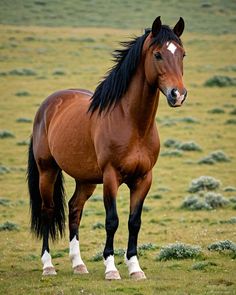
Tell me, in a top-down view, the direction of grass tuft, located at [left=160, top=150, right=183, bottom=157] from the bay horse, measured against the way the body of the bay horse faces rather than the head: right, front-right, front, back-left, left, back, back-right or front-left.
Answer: back-left

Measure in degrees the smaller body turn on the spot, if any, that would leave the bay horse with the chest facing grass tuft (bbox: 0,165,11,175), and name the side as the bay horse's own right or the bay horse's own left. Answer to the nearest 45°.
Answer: approximately 135° to the bay horse's own left

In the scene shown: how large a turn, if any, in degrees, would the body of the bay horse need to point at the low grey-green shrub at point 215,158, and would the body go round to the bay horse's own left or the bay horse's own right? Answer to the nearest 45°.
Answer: approximately 135° to the bay horse's own left

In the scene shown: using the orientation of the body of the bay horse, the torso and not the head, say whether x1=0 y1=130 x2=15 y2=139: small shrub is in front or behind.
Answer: behind

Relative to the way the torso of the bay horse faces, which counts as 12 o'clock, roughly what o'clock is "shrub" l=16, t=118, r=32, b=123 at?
The shrub is roughly at 7 o'clock from the bay horse.

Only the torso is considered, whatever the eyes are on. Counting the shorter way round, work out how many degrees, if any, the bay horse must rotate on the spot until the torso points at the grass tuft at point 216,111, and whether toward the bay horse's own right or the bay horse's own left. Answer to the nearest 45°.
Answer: approximately 135° to the bay horse's own left

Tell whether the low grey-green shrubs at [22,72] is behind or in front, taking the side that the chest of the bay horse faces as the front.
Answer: behind

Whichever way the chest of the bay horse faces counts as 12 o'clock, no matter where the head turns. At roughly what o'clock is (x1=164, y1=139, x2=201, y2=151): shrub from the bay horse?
The shrub is roughly at 8 o'clock from the bay horse.

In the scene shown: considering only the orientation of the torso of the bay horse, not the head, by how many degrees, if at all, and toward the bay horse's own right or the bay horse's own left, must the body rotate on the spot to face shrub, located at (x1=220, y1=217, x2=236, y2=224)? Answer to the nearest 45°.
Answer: approximately 90° to the bay horse's own left

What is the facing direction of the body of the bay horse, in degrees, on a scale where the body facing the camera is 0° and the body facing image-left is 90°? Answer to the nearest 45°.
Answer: approximately 315°

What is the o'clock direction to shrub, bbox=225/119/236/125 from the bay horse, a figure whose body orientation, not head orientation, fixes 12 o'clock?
The shrub is roughly at 8 o'clock from the bay horse.
